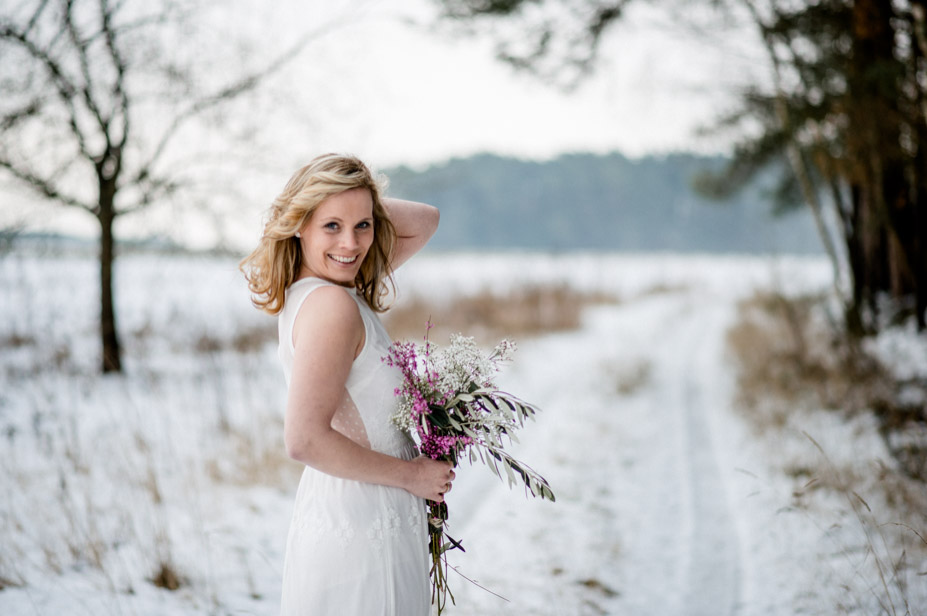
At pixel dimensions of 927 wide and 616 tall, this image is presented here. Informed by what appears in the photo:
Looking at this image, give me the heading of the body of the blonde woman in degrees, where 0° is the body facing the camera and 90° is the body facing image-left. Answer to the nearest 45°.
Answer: approximately 270°

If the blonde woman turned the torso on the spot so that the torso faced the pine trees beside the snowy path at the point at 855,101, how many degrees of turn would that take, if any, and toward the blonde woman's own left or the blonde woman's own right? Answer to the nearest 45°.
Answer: approximately 45° to the blonde woman's own left
